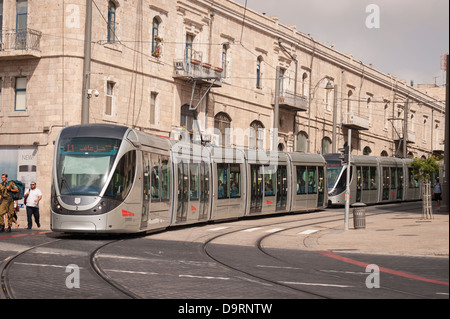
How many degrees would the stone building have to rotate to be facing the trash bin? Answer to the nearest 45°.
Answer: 0° — it already faces it

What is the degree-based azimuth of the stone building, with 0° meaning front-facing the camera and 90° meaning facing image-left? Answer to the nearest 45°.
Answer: approximately 315°

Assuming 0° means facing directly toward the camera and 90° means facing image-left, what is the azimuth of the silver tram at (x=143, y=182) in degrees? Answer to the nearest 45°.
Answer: approximately 45°

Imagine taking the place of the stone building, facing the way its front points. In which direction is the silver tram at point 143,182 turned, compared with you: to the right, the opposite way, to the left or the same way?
to the right

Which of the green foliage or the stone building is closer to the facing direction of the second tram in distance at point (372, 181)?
the stone building

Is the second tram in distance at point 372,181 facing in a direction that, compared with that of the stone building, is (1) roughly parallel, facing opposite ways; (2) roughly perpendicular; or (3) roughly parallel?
roughly perpendicular

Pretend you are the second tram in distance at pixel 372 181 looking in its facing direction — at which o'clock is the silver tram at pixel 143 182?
The silver tram is roughly at 11 o'clock from the second tram in distance.

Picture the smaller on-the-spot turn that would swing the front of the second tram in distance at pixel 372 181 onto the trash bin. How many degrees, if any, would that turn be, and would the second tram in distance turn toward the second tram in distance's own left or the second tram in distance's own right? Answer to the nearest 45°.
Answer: approximately 45° to the second tram in distance's own left

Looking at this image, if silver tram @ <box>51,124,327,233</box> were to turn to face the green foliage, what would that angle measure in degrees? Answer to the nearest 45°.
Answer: approximately 180°
